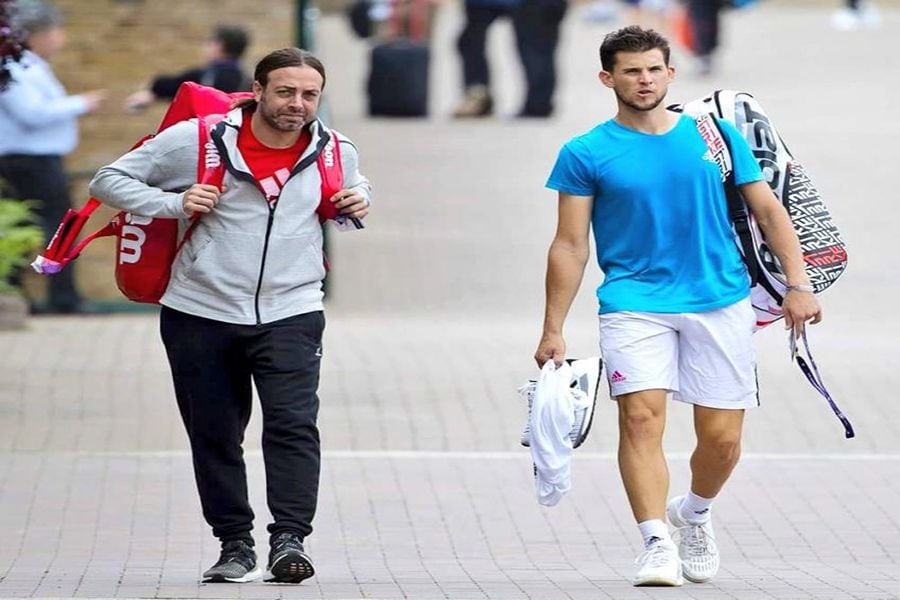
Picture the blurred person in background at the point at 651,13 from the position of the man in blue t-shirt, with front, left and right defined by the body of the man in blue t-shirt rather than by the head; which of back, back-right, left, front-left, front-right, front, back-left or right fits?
back

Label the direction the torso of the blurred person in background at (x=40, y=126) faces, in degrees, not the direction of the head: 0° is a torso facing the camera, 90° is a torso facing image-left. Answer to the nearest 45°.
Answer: approximately 270°

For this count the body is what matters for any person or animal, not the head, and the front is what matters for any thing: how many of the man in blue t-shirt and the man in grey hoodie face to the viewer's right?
0

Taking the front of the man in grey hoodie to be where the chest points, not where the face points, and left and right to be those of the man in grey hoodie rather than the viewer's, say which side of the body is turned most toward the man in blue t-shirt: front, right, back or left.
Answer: left

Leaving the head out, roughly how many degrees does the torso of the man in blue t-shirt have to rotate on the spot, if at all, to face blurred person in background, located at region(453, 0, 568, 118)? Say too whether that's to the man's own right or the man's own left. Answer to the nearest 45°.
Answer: approximately 180°

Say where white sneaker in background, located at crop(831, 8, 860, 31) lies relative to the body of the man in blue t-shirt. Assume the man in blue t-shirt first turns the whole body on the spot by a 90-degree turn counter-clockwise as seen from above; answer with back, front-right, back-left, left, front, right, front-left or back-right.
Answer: left
